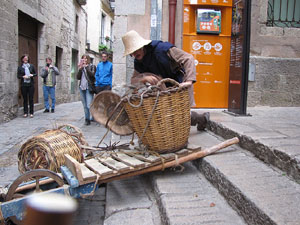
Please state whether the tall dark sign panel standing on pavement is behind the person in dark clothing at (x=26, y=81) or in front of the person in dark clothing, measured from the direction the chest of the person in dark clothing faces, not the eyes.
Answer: in front

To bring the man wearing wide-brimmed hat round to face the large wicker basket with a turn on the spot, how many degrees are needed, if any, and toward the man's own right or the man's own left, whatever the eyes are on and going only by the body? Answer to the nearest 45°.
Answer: approximately 45° to the man's own left

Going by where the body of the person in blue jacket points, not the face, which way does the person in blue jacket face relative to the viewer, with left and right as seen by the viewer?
facing the viewer

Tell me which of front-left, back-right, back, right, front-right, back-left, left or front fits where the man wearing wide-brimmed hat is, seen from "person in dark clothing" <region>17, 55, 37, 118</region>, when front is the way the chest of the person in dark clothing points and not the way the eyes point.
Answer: front

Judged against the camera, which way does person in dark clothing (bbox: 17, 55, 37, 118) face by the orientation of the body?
toward the camera

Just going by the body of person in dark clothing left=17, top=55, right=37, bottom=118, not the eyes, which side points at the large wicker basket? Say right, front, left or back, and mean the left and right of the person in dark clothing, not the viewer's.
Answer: front

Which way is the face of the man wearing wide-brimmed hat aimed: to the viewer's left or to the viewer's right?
to the viewer's left

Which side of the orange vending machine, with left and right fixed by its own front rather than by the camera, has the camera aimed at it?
front

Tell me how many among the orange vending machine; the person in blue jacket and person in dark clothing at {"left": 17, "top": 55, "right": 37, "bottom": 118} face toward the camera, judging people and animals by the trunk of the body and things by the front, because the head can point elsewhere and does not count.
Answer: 3

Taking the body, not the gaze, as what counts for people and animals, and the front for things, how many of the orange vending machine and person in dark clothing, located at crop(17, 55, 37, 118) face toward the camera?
2

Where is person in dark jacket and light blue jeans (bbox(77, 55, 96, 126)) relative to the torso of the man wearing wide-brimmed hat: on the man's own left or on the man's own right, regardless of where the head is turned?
on the man's own right

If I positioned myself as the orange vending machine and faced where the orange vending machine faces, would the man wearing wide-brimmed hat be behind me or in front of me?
in front

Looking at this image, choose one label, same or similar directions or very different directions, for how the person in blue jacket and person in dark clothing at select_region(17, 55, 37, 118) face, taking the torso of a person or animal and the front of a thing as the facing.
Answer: same or similar directions
